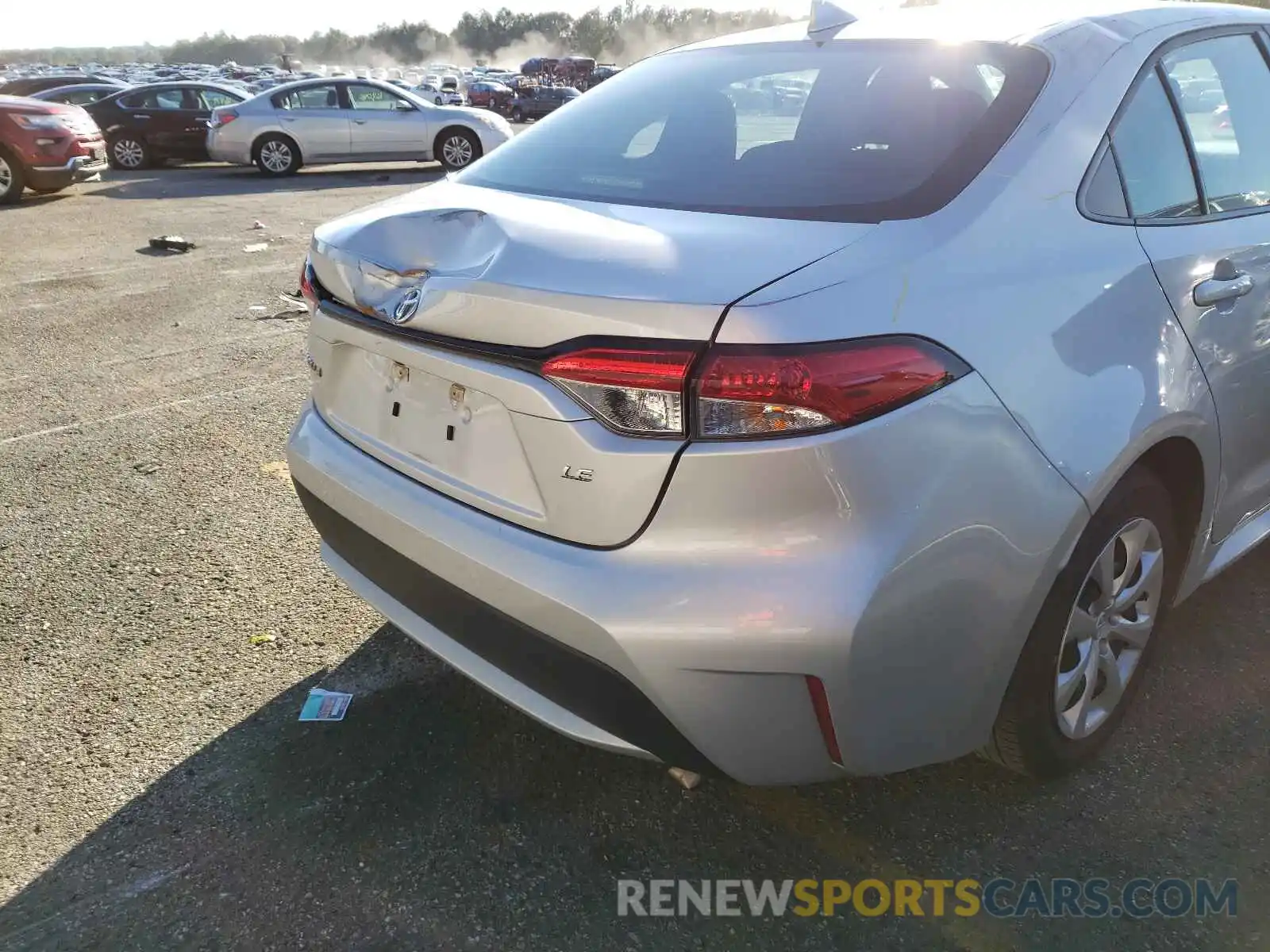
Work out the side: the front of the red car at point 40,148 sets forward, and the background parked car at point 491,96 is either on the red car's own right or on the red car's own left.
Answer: on the red car's own left

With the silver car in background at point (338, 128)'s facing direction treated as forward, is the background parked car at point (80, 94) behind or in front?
behind

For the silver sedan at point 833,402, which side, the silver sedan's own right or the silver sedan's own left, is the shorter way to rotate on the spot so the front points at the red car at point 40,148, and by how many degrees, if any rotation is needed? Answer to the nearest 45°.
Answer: approximately 90° to the silver sedan's own left

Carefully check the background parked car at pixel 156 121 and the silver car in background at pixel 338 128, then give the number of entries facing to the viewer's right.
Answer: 2

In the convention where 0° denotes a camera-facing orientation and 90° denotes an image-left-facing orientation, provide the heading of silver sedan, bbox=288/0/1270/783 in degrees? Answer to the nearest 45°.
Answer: approximately 225°

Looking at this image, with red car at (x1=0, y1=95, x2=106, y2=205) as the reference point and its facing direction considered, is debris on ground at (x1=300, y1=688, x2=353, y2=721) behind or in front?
in front

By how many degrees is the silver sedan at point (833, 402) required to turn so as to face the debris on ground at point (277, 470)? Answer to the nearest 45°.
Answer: approximately 90° to its left

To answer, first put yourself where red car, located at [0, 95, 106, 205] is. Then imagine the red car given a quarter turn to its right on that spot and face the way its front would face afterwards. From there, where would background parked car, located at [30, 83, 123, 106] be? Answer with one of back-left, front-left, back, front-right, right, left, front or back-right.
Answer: back-right

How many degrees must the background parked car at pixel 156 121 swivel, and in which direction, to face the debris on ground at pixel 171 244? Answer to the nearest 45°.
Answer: approximately 90° to its right

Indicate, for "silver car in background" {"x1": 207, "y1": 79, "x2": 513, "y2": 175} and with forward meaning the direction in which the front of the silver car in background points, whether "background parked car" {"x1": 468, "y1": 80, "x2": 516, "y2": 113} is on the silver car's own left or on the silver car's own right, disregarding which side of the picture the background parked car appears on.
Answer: on the silver car's own left

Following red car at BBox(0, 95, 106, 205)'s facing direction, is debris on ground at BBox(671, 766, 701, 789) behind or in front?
in front

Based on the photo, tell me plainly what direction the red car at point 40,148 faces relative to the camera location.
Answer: facing the viewer and to the right of the viewer

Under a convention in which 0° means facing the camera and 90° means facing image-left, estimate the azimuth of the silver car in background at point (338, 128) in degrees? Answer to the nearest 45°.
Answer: approximately 270°

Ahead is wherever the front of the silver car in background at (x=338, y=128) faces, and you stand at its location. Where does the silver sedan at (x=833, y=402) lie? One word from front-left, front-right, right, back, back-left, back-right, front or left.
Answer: right
